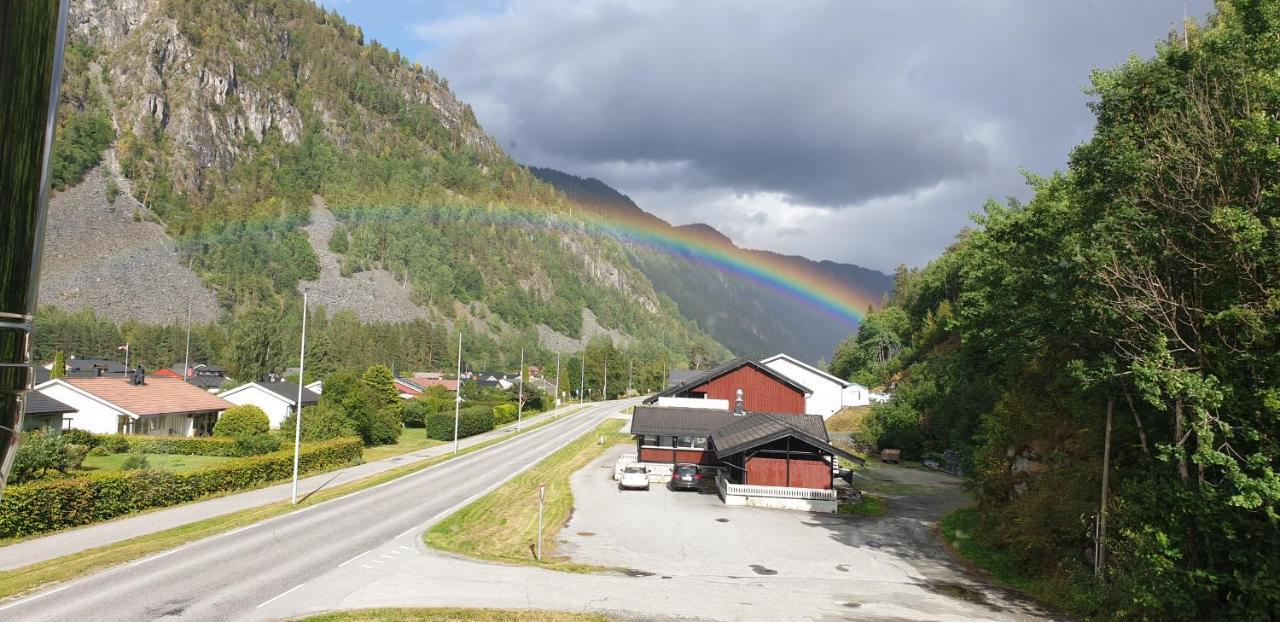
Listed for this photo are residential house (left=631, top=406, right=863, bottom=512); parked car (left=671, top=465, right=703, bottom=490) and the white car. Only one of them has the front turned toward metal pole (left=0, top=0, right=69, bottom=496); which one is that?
the residential house

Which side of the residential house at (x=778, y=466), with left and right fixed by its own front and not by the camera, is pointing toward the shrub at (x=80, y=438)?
right

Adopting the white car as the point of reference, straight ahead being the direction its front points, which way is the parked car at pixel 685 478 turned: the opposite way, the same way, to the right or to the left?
the same way

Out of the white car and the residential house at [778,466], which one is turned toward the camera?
the residential house

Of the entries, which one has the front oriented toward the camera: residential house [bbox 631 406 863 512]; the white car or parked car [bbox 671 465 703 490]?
the residential house

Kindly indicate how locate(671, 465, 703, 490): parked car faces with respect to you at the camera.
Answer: facing away from the viewer

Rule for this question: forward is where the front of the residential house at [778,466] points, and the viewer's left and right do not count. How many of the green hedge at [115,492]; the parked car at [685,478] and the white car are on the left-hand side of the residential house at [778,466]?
0

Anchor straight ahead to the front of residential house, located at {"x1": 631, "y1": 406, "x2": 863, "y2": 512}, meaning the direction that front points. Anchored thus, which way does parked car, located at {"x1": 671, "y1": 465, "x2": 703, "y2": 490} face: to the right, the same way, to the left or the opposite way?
the opposite way

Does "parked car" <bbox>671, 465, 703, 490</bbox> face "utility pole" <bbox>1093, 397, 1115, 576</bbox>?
no

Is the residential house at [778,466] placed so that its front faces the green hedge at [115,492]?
no

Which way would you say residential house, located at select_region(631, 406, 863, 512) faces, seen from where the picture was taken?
facing the viewer

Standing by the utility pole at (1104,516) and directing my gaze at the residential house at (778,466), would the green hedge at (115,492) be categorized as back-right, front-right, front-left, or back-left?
front-left
